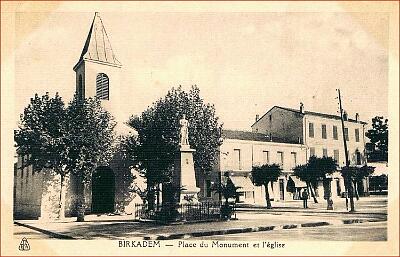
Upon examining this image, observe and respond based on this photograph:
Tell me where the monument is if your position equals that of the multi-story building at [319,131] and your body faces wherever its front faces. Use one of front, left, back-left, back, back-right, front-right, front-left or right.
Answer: front-right

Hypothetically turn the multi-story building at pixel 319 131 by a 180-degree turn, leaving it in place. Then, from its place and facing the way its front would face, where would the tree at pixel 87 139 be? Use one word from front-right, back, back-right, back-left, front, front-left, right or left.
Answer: front-left
